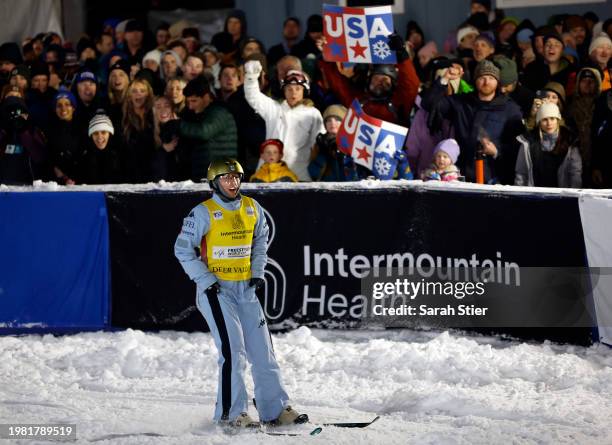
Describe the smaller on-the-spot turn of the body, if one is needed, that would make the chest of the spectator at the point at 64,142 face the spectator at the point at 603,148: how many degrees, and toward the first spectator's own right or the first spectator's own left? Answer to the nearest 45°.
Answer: approximately 45° to the first spectator's own left

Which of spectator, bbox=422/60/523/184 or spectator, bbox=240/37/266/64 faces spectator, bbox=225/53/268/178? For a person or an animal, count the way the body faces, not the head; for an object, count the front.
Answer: spectator, bbox=240/37/266/64

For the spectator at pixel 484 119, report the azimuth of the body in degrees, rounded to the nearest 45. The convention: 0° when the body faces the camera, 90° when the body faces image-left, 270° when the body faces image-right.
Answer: approximately 0°

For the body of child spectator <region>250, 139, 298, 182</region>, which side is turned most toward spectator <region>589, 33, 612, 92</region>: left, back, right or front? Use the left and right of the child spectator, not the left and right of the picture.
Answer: left

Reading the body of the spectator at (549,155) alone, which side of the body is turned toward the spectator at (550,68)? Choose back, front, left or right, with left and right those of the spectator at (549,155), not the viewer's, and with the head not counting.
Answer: back

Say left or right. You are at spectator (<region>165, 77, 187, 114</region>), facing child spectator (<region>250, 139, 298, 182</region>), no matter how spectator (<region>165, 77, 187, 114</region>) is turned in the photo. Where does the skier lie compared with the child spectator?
right

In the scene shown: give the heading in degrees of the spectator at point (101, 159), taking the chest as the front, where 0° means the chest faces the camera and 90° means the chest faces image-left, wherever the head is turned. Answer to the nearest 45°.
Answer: approximately 0°

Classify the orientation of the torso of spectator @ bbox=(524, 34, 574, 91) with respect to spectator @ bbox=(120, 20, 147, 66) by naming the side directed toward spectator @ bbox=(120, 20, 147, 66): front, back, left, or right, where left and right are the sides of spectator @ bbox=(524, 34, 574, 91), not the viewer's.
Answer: right

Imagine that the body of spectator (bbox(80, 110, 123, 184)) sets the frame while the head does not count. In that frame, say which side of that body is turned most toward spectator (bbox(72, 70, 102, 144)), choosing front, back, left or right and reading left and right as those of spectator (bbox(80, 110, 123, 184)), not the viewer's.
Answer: back

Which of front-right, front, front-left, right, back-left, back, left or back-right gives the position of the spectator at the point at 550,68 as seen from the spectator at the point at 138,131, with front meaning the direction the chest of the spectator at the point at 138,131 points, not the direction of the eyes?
left
